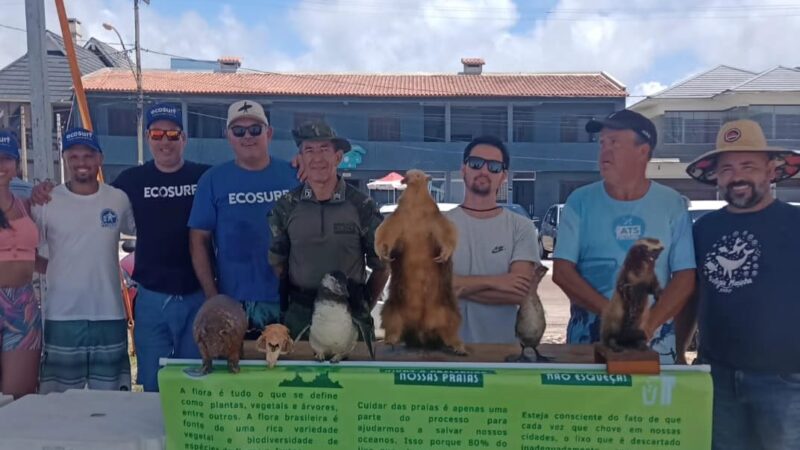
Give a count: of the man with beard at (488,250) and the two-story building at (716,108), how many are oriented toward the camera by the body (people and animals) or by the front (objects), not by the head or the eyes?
2

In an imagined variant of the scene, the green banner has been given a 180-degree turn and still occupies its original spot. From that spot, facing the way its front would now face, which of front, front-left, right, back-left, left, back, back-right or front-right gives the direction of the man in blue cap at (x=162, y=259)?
front-left

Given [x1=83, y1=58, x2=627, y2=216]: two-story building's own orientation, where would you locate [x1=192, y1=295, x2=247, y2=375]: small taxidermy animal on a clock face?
The small taxidermy animal is roughly at 12 o'clock from the two-story building.

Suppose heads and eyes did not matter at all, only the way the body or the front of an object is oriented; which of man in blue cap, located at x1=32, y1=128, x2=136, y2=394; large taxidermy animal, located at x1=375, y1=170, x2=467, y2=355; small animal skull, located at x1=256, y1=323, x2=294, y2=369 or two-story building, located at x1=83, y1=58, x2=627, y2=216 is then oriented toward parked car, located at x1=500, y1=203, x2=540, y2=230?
the two-story building

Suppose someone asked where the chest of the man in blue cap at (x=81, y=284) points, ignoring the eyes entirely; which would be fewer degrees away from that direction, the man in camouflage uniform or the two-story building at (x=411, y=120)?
the man in camouflage uniform
